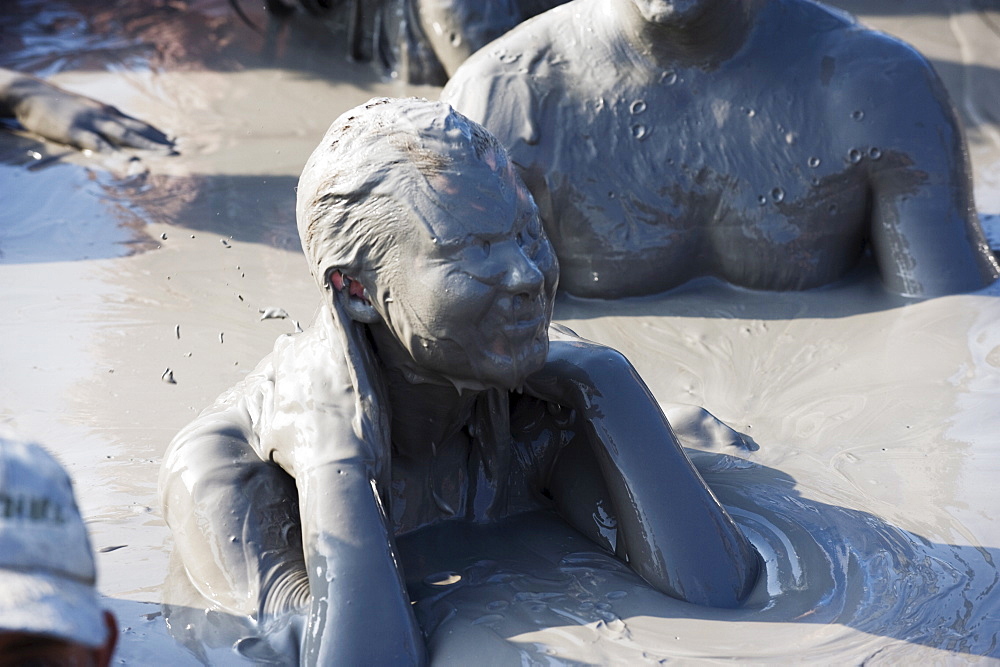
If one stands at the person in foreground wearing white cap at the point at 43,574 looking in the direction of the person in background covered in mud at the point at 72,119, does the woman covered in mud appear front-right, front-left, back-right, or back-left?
front-right

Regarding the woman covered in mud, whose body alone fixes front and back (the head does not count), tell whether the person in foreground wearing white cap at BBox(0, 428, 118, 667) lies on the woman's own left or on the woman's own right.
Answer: on the woman's own right

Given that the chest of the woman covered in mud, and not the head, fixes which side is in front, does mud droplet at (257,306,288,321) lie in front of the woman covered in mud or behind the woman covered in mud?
behind

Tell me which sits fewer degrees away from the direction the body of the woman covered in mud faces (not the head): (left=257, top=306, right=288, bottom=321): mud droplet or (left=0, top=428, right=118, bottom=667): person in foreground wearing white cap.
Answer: the person in foreground wearing white cap

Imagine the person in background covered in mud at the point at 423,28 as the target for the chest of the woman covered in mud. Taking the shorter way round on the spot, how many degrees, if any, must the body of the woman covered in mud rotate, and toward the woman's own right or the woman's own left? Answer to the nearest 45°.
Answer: approximately 135° to the woman's own left

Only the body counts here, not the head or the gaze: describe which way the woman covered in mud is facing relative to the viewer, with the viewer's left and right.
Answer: facing the viewer and to the right of the viewer

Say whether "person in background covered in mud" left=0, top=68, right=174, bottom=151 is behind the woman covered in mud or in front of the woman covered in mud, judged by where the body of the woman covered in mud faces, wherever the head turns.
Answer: behind
